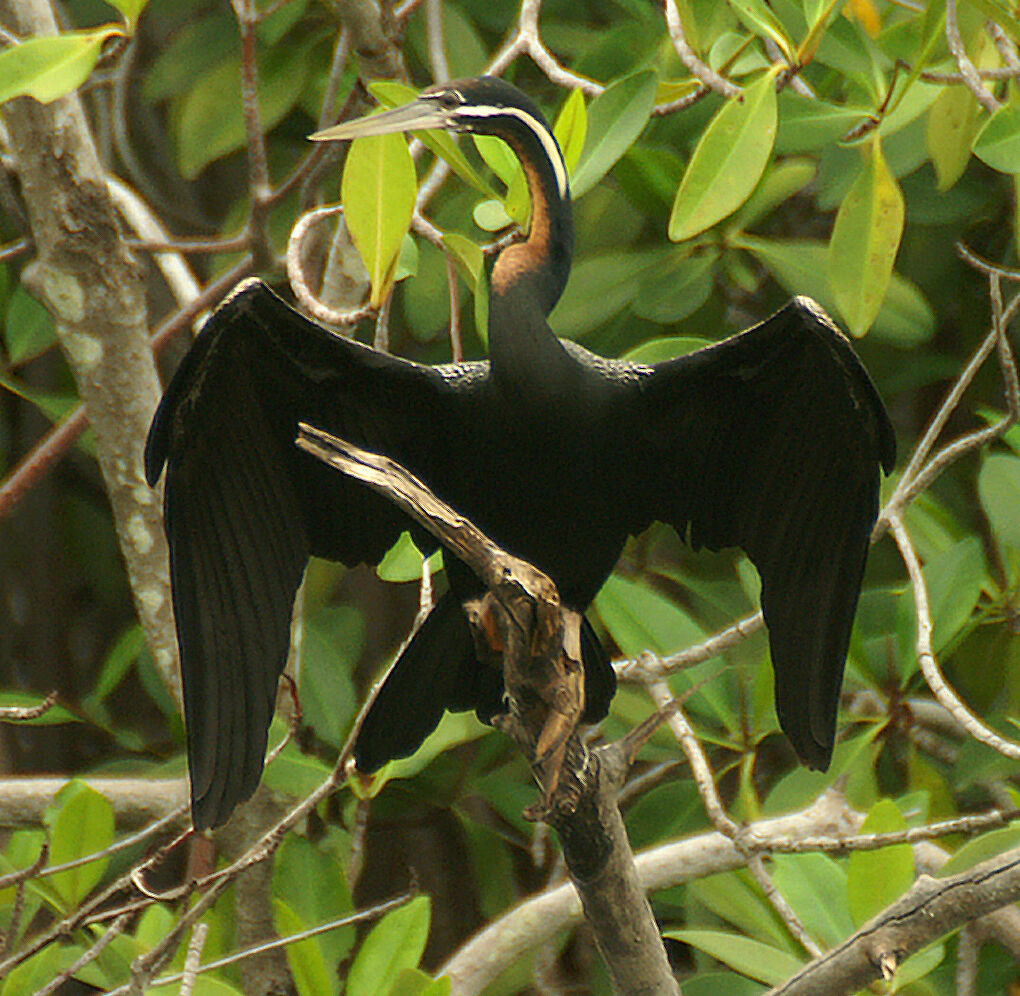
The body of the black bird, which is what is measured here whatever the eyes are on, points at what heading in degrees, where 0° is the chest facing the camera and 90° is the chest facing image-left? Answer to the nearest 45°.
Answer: approximately 0°
